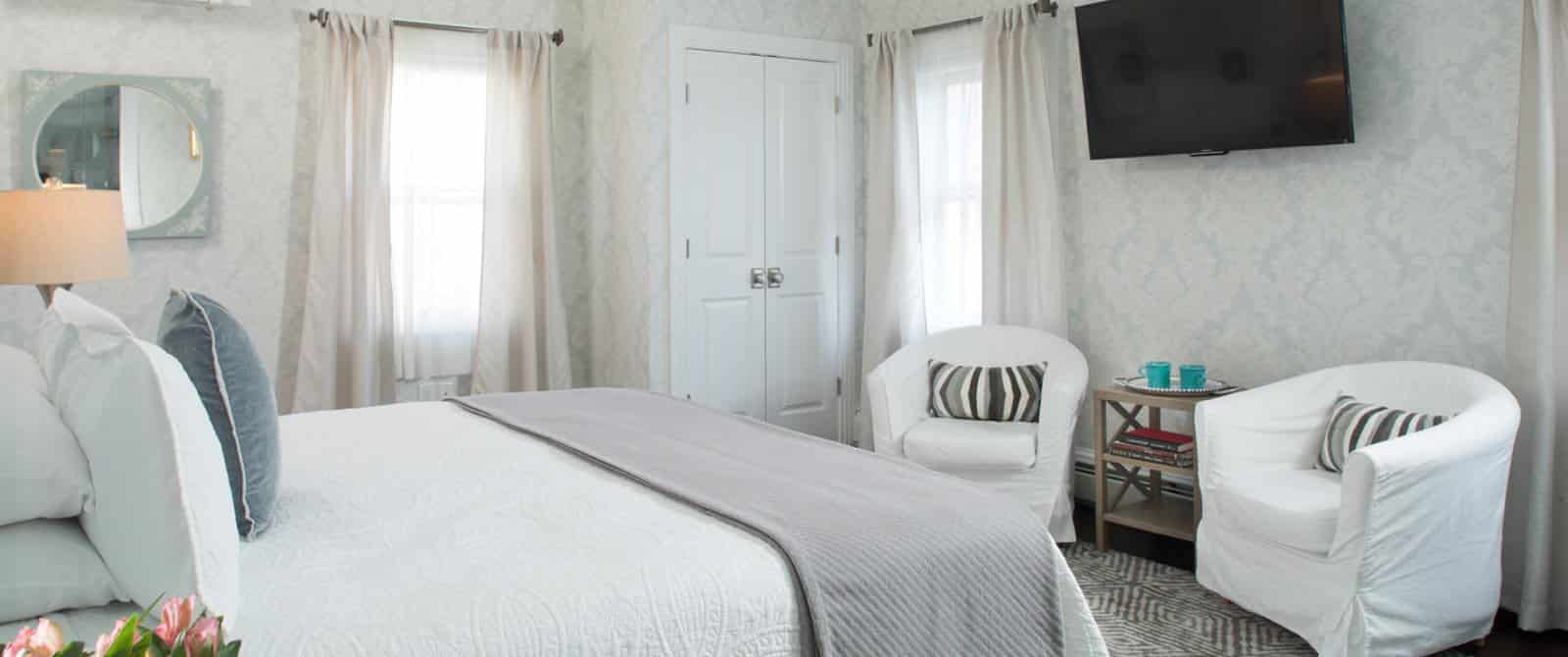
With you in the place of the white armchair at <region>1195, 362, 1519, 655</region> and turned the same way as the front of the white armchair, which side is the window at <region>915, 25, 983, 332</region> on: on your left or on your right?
on your right

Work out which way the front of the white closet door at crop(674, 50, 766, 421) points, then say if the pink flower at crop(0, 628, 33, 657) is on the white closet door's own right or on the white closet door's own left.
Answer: on the white closet door's own right

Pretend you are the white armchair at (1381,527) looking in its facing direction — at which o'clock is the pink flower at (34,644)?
The pink flower is roughly at 11 o'clock from the white armchair.

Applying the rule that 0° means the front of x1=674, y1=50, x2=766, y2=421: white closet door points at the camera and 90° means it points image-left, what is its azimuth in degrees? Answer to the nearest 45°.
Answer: approximately 315°

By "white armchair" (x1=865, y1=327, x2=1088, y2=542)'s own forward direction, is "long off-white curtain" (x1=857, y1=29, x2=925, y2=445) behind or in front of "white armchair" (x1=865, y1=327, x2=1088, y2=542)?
behind

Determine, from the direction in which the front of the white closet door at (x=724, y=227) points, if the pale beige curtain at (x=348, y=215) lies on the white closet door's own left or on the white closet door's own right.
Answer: on the white closet door's own right

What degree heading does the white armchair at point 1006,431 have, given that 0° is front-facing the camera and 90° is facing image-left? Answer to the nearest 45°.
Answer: approximately 0°

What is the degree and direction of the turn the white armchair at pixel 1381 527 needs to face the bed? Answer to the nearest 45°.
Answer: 0° — it already faces it
